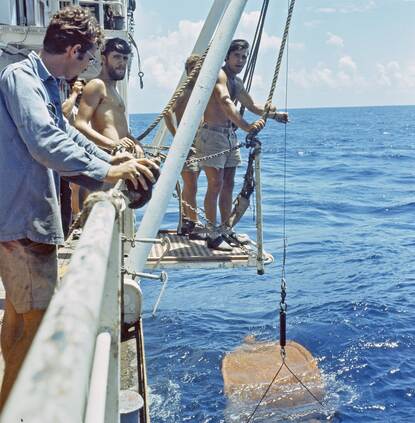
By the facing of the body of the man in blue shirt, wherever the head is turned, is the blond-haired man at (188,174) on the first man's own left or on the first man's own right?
on the first man's own left

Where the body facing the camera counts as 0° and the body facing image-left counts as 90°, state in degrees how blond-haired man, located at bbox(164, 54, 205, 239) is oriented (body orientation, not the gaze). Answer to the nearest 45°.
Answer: approximately 270°

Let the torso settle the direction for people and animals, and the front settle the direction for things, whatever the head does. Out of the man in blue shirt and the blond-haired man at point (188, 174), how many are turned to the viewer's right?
2

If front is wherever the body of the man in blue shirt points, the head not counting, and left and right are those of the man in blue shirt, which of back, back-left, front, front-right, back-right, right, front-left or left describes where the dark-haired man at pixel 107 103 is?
left

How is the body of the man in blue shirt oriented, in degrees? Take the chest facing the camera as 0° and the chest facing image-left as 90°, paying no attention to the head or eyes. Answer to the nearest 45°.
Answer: approximately 270°

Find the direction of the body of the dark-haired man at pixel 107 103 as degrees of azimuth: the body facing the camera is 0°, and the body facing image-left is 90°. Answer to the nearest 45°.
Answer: approximately 315°

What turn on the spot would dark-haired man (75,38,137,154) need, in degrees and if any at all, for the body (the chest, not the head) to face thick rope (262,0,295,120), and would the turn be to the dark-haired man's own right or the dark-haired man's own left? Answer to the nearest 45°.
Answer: approximately 45° to the dark-haired man's own left

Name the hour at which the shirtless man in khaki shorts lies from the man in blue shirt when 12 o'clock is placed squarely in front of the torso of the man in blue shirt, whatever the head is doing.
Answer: The shirtless man in khaki shorts is roughly at 10 o'clock from the man in blue shirt.
